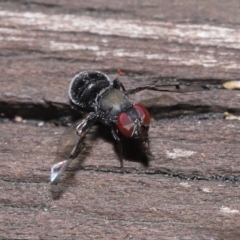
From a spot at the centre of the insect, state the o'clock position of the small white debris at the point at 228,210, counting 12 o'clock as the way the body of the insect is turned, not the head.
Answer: The small white debris is roughly at 12 o'clock from the insect.

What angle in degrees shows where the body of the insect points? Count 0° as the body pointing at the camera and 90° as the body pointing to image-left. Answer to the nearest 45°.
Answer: approximately 315°

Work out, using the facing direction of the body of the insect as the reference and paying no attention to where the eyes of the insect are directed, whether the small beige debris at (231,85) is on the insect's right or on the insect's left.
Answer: on the insect's left

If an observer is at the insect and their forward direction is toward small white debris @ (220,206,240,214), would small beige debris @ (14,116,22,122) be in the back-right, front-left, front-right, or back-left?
back-right
